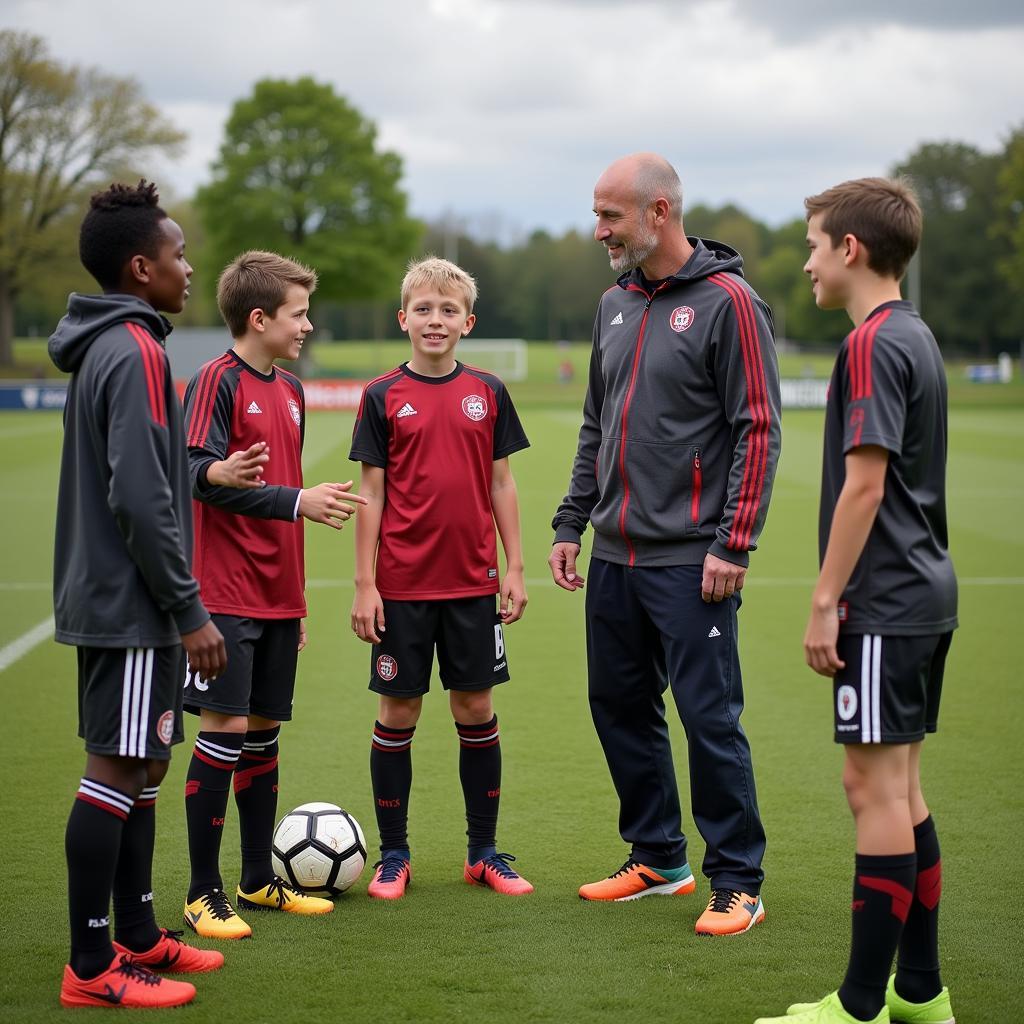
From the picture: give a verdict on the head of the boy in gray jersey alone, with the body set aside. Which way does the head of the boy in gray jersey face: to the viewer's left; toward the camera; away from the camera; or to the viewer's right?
to the viewer's left

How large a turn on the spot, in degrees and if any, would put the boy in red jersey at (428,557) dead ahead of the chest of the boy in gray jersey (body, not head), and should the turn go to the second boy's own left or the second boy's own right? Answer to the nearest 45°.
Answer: approximately 45° to the second boy's own right

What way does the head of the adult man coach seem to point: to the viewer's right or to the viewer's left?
to the viewer's left

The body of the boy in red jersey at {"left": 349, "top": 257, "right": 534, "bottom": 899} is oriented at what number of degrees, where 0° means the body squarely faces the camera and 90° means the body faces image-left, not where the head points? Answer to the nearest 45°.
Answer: approximately 0°

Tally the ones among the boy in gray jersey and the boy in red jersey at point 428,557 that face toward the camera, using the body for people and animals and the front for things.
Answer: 1

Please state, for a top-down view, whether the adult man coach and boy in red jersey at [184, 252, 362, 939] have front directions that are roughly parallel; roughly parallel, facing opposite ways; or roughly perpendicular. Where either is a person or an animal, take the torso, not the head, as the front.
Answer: roughly perpendicular

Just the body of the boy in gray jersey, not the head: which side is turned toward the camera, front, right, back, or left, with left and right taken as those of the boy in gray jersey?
left

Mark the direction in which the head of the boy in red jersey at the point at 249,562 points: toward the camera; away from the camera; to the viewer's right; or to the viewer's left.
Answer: to the viewer's right

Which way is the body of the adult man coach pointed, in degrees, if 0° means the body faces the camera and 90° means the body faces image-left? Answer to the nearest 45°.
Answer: approximately 45°

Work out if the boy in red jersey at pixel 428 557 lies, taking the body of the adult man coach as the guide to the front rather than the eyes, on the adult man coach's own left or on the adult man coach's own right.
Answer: on the adult man coach's own right

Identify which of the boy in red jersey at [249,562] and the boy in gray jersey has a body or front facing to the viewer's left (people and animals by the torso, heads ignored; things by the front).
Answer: the boy in gray jersey

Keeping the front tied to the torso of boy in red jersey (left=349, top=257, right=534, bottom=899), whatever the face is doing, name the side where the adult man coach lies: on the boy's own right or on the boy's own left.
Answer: on the boy's own left
